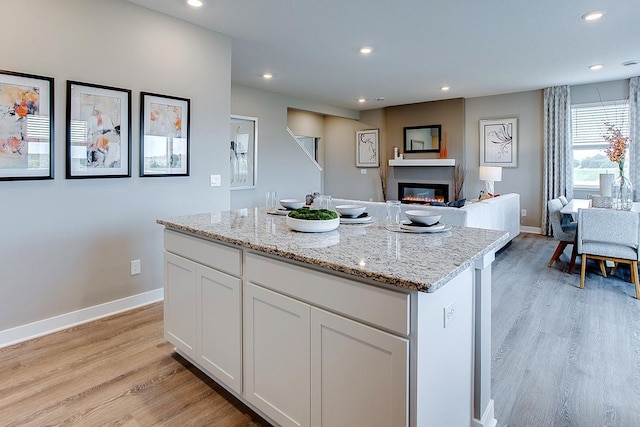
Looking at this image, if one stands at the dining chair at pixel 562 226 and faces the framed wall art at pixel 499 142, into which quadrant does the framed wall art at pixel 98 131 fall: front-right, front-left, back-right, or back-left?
back-left

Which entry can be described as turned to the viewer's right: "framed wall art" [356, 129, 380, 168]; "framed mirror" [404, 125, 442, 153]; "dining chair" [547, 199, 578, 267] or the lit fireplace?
the dining chair

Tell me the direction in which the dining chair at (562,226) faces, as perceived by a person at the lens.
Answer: facing to the right of the viewer

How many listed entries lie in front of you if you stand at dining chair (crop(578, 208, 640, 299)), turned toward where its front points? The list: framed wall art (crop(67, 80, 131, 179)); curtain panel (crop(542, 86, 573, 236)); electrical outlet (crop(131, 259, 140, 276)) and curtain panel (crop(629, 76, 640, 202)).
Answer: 2

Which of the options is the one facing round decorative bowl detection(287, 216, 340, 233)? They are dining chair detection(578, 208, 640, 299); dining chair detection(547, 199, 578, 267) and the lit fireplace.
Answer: the lit fireplace

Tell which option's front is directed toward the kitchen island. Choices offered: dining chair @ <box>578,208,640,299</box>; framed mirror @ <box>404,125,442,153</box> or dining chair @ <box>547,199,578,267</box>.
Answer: the framed mirror

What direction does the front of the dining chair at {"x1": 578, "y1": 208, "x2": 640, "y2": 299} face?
away from the camera

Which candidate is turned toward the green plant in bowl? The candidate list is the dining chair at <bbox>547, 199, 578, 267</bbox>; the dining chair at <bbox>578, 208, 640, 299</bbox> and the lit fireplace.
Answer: the lit fireplace

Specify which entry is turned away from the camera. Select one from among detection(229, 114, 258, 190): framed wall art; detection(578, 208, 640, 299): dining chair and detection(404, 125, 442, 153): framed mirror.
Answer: the dining chair
